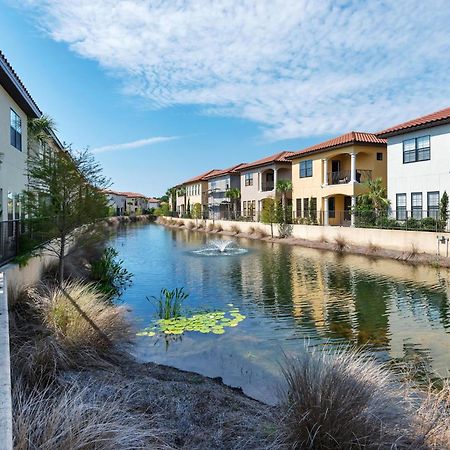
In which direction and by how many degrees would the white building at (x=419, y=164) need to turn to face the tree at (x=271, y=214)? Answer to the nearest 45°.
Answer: approximately 90° to its right

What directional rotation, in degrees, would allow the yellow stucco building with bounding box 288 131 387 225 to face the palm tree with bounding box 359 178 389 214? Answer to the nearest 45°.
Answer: approximately 45° to its left

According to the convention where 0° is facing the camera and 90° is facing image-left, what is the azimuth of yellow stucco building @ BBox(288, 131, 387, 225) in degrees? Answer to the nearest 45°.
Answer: approximately 45°

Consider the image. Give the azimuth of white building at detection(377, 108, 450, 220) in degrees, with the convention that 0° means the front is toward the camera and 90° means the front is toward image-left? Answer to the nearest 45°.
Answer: approximately 45°

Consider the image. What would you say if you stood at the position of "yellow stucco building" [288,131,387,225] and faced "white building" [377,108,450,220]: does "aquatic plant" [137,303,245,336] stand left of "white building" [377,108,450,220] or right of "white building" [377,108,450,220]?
right
